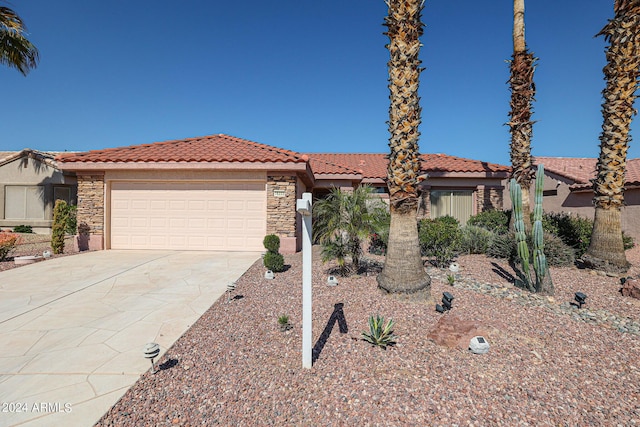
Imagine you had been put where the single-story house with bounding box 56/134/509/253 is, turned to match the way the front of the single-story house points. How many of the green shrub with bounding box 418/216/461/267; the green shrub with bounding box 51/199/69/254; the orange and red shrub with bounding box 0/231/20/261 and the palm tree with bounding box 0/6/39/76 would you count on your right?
3

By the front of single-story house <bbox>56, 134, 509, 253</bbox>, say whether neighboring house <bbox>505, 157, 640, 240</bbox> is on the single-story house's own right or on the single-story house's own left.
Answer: on the single-story house's own left

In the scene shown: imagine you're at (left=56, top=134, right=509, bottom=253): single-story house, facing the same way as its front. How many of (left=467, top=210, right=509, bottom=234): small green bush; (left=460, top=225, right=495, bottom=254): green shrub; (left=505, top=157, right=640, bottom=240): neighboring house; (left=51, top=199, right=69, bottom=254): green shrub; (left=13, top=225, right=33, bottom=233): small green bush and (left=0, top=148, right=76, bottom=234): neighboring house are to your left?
3

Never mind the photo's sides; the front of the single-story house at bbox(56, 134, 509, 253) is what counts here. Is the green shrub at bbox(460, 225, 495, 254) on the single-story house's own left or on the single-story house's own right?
on the single-story house's own left

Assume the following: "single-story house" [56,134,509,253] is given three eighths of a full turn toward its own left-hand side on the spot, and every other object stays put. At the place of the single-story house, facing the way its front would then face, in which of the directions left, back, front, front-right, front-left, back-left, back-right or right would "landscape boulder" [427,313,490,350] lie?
right

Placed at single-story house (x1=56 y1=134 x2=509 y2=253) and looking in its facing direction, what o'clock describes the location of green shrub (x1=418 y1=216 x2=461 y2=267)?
The green shrub is roughly at 10 o'clock from the single-story house.

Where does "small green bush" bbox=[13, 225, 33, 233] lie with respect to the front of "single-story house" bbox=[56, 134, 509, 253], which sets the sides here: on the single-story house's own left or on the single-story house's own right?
on the single-story house's own right

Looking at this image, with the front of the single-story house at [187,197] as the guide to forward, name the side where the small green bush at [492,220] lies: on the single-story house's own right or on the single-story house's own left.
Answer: on the single-story house's own left

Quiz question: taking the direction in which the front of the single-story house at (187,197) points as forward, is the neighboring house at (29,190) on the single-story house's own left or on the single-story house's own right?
on the single-story house's own right

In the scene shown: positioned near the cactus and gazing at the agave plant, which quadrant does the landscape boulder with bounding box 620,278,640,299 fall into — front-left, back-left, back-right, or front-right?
back-left

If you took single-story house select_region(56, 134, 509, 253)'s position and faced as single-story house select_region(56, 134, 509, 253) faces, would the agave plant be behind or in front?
in front

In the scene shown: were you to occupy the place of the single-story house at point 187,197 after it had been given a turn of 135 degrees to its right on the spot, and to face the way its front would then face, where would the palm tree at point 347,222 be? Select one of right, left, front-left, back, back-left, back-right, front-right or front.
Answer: back

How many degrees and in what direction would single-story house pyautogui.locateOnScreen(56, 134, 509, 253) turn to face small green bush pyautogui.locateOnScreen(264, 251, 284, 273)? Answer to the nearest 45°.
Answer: approximately 45° to its left

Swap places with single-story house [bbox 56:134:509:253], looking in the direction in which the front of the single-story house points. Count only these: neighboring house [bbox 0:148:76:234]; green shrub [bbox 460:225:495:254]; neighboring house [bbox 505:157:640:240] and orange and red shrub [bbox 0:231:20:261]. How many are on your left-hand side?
2

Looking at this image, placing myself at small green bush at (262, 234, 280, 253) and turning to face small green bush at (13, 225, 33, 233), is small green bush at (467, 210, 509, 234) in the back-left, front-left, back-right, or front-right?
back-right

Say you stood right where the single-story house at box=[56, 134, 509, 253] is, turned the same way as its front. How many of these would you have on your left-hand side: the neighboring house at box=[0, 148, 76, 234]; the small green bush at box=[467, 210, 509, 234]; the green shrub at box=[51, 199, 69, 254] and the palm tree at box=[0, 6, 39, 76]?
1

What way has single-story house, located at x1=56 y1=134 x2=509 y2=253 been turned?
toward the camera

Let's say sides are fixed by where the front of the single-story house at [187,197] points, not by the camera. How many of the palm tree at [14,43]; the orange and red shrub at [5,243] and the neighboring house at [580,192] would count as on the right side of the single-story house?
2

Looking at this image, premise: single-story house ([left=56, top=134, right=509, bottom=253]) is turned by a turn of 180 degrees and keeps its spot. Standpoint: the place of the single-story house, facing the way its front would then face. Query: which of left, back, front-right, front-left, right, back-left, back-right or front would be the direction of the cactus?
back-right

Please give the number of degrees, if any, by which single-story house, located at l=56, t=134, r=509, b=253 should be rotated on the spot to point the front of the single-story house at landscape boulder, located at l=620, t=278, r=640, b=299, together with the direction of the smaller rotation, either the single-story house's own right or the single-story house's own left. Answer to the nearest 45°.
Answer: approximately 45° to the single-story house's own left
